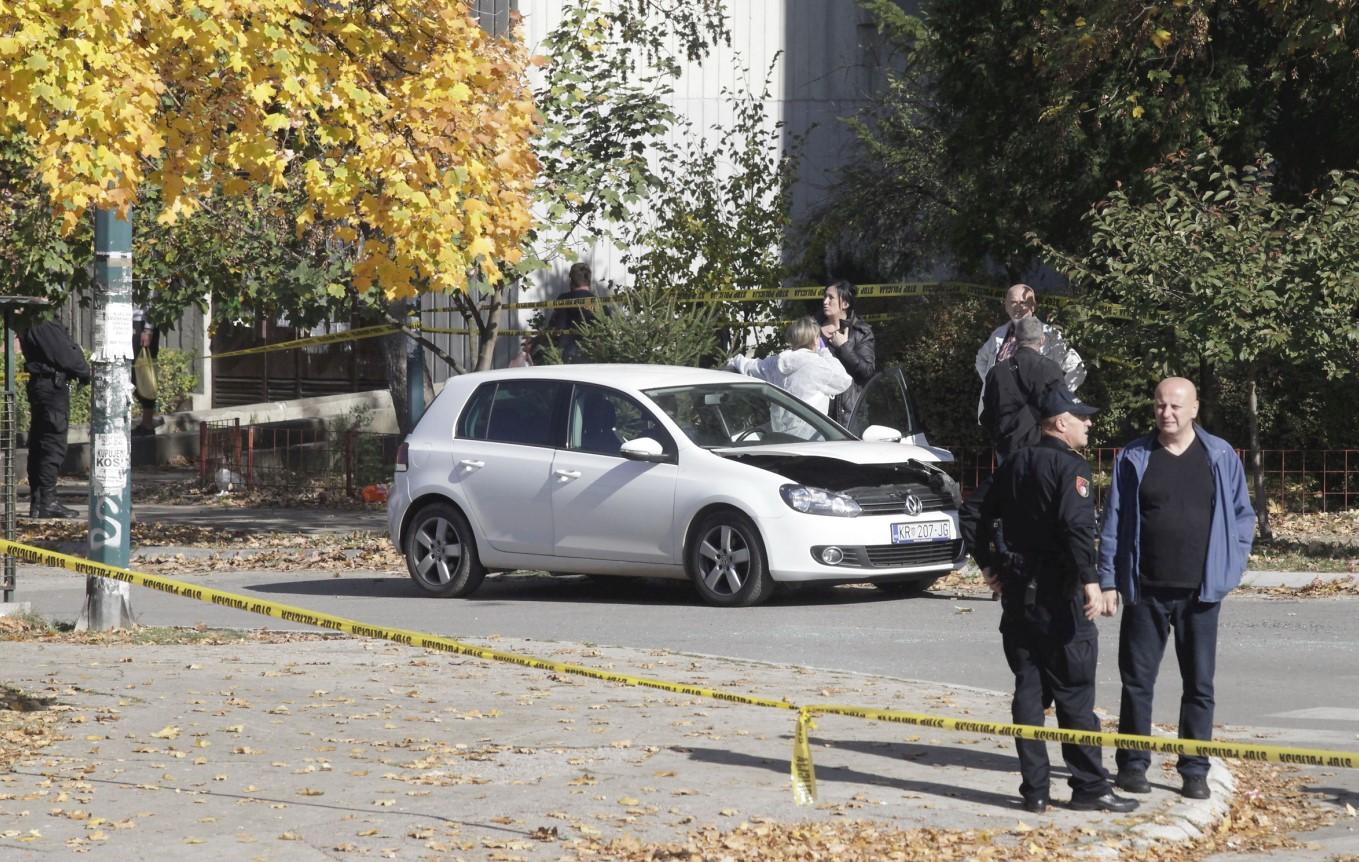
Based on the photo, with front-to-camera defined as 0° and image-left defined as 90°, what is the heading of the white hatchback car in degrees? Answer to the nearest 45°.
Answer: approximately 315°

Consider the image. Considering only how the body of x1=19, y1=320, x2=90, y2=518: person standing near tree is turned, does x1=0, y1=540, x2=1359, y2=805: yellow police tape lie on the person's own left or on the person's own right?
on the person's own right

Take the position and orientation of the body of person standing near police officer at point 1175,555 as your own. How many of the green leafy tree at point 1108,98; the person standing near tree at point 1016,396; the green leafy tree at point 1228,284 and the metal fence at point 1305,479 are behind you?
4

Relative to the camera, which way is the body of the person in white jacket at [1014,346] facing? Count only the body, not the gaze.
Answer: toward the camera

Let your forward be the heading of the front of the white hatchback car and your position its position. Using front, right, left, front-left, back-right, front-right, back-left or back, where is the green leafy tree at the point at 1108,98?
left

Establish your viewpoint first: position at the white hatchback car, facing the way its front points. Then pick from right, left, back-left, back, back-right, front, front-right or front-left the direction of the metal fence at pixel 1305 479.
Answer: left

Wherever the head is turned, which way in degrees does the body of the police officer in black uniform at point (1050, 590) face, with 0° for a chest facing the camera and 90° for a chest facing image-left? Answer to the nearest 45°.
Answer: approximately 225°

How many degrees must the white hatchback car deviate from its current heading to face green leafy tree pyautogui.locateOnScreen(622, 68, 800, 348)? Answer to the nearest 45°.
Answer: approximately 135° to its left

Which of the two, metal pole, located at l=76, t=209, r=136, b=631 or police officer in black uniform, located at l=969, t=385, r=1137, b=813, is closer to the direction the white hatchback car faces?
the police officer in black uniform

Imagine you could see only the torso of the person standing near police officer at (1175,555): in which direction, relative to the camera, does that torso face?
toward the camera
